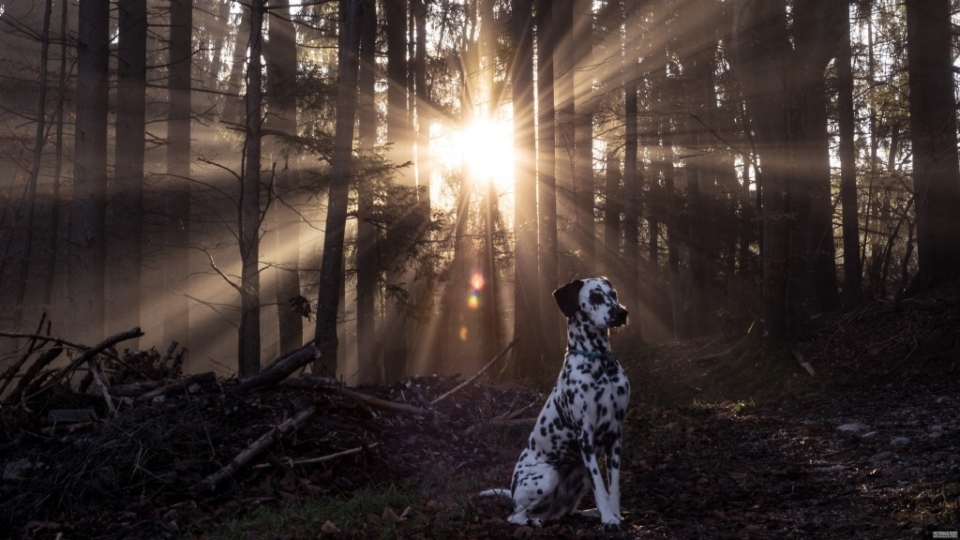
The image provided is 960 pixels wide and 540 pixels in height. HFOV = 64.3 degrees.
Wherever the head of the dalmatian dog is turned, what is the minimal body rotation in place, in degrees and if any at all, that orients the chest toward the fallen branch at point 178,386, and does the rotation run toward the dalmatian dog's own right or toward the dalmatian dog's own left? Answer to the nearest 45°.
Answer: approximately 180°

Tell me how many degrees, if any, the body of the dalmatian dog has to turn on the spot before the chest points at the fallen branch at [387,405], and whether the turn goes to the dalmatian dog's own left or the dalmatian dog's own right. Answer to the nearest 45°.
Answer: approximately 180°

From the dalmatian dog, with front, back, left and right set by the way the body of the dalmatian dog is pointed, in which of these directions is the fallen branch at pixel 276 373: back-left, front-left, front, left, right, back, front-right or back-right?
back

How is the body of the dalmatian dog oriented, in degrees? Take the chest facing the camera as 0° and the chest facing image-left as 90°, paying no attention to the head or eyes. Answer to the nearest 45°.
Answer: approximately 315°

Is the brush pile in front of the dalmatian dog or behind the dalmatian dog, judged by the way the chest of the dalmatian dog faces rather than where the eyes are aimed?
behind

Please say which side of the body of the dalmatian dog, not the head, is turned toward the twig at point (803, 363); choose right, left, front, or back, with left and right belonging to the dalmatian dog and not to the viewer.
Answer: left

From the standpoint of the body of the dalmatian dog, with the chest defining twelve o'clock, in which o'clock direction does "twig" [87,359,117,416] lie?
The twig is roughly at 5 o'clock from the dalmatian dog.

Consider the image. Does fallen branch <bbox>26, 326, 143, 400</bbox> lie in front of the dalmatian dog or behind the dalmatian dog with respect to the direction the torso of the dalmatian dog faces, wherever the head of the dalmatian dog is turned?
behind

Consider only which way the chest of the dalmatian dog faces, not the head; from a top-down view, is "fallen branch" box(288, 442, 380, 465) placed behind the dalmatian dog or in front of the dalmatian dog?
behind
